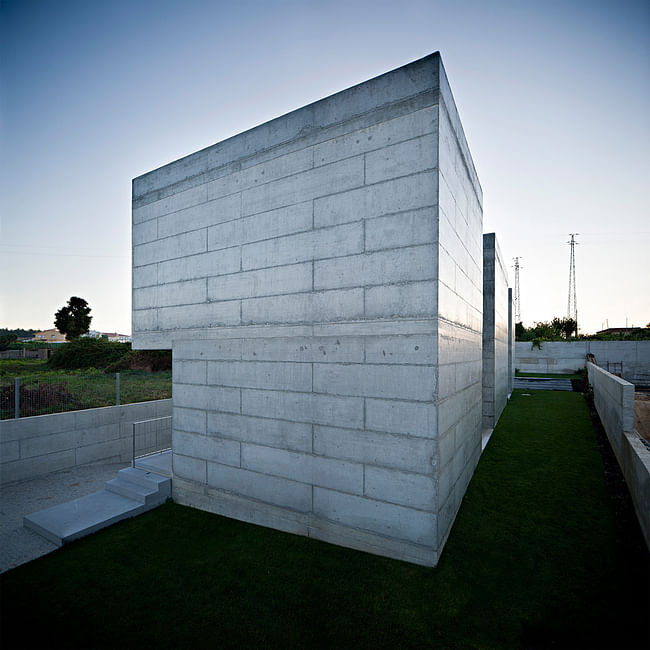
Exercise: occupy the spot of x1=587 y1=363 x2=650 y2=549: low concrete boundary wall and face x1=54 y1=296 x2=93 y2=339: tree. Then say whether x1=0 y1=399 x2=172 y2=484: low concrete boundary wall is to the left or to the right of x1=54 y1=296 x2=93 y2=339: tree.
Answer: left

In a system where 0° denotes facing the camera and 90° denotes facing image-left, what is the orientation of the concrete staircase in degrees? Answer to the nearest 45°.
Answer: approximately 45°

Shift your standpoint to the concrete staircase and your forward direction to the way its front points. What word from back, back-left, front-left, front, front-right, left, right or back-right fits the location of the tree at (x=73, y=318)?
back-right

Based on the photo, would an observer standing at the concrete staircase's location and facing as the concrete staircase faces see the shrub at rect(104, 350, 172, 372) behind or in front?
behind

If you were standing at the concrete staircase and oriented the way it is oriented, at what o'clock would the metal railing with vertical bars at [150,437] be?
The metal railing with vertical bars is roughly at 5 o'clock from the concrete staircase.

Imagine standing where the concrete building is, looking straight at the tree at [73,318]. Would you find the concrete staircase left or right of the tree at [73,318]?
left

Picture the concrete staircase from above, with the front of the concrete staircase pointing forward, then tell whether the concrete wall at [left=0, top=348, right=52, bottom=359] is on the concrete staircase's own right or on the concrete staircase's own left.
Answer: on the concrete staircase's own right
